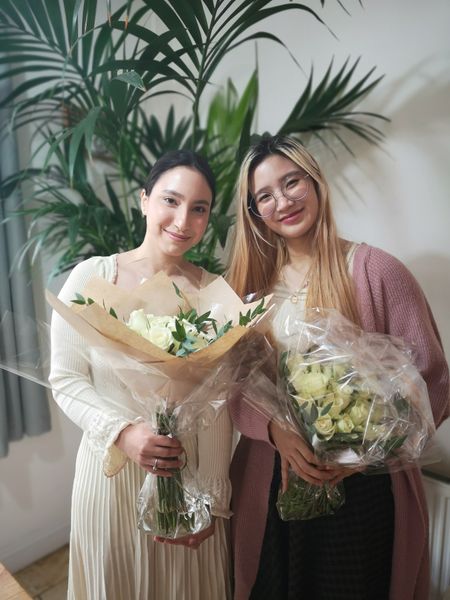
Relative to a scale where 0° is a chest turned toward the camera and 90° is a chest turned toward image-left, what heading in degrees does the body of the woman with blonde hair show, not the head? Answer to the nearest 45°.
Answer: approximately 0°

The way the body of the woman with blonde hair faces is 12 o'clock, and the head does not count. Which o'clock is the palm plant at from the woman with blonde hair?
The palm plant is roughly at 4 o'clock from the woman with blonde hair.
